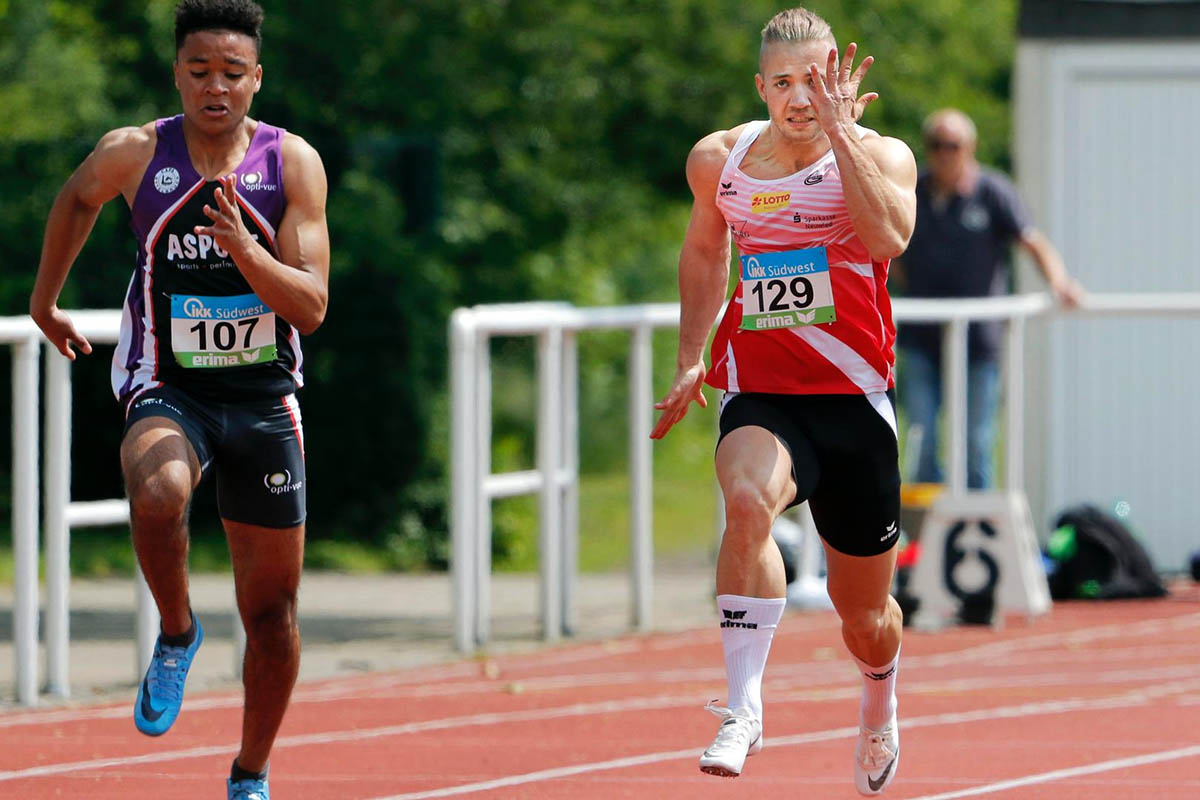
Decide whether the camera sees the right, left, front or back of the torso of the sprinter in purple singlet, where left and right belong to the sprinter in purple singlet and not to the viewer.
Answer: front

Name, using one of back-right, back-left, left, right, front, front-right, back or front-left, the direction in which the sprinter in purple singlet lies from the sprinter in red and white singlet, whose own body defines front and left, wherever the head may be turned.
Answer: right

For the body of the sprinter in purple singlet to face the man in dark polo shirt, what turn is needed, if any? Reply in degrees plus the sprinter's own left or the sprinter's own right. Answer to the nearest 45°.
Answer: approximately 135° to the sprinter's own left

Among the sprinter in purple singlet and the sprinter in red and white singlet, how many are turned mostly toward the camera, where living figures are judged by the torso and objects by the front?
2

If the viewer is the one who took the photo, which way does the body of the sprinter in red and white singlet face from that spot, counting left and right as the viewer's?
facing the viewer

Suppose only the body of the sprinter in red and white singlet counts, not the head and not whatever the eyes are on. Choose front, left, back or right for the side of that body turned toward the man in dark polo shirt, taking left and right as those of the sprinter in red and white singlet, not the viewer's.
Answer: back

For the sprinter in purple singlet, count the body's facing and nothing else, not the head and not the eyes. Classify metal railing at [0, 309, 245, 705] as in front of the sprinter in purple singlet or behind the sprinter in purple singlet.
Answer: behind
